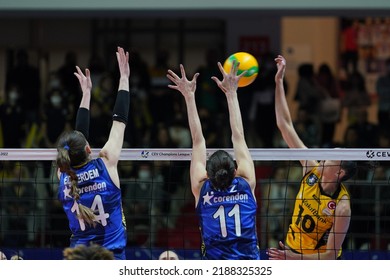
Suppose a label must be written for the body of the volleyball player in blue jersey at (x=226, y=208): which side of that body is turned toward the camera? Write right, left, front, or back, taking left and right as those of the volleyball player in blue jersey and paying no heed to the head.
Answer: back

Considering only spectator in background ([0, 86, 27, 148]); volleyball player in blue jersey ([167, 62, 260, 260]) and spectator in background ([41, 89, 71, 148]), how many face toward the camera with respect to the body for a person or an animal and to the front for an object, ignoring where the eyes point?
2

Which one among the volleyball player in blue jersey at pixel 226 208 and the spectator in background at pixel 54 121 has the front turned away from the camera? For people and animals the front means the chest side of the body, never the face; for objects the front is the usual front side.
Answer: the volleyball player in blue jersey

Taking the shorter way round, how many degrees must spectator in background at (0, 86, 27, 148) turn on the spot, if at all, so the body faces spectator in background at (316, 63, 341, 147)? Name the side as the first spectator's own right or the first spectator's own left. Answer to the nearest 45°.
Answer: approximately 90° to the first spectator's own left

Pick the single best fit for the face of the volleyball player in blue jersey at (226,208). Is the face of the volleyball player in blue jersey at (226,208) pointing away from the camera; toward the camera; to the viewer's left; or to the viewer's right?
away from the camera

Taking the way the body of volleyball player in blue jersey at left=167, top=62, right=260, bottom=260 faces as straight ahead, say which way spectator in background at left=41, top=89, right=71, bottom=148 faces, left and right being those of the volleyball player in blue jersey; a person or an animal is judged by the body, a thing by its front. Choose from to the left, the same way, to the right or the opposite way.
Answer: the opposite way

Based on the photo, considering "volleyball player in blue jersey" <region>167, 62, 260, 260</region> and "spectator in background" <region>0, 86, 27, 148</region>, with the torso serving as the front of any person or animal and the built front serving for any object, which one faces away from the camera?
the volleyball player in blue jersey

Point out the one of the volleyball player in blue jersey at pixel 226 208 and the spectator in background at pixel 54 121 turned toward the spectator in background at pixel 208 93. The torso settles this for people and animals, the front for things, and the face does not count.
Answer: the volleyball player in blue jersey

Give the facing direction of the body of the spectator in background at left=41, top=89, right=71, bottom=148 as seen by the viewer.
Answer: toward the camera

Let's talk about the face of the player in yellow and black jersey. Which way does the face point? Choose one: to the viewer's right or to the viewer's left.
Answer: to the viewer's left

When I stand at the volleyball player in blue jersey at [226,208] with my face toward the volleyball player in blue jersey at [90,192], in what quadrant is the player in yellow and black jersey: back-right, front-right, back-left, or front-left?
back-right

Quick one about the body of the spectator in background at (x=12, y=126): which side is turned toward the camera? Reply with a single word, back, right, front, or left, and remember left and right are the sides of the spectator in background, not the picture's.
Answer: front

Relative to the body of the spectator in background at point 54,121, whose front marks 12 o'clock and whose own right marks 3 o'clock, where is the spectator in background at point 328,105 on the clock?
the spectator in background at point 328,105 is roughly at 9 o'clock from the spectator in background at point 54,121.

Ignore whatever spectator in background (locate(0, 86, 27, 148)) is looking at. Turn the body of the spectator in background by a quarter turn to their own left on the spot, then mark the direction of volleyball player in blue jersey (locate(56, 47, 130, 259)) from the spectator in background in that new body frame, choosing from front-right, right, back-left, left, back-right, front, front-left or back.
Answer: right

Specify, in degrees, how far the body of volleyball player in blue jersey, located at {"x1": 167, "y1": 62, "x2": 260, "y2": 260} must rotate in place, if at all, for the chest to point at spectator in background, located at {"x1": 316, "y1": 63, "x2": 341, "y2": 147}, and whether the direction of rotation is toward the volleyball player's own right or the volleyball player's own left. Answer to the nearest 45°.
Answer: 0° — they already face them

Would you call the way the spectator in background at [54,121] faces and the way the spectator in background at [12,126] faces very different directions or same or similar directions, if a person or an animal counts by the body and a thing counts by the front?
same or similar directions
